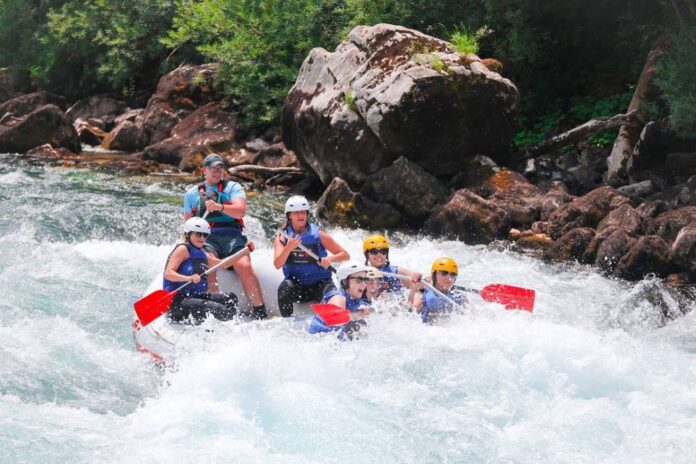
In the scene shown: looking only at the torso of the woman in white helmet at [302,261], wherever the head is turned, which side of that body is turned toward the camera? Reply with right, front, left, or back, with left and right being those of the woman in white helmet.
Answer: front

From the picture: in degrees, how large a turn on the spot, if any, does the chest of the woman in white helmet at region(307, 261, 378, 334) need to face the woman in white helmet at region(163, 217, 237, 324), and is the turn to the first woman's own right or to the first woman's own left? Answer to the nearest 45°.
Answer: approximately 135° to the first woman's own right

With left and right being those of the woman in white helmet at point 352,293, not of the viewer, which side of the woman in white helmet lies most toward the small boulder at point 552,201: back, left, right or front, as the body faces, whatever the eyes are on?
left

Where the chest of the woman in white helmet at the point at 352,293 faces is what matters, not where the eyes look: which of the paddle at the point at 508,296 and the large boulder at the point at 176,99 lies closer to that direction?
the paddle

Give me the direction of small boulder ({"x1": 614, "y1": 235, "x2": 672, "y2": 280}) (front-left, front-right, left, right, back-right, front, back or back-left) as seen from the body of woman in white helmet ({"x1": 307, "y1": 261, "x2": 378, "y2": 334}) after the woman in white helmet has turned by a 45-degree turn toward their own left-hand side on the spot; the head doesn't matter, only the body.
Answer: front-left

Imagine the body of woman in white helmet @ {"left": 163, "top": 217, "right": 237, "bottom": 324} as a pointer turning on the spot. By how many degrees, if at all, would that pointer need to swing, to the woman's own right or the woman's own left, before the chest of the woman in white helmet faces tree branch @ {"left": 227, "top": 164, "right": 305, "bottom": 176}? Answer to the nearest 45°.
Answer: approximately 135° to the woman's own left

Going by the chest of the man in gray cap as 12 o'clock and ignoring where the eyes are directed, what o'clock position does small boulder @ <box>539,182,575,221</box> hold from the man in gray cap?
The small boulder is roughly at 8 o'clock from the man in gray cap.

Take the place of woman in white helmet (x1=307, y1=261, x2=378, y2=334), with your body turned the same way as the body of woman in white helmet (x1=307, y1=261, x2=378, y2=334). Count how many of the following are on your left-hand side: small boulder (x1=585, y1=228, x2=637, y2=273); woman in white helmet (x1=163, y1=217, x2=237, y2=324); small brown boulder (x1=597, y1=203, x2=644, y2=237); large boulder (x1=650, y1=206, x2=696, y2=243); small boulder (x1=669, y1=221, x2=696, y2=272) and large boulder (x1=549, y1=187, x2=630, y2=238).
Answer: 5

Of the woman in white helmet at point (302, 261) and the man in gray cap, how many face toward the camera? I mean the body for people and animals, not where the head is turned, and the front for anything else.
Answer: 2

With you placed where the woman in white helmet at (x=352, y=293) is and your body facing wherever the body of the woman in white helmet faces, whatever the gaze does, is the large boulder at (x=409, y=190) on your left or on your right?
on your left

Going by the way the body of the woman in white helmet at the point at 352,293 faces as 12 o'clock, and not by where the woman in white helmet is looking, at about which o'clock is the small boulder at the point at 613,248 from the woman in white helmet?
The small boulder is roughly at 9 o'clock from the woman in white helmet.

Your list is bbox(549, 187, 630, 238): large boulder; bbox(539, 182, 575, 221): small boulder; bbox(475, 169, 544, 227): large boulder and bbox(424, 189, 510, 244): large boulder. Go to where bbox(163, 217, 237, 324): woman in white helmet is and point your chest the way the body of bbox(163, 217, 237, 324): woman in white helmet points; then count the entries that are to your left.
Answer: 4

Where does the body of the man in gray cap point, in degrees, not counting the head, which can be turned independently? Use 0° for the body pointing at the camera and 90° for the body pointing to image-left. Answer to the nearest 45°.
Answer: approximately 0°
